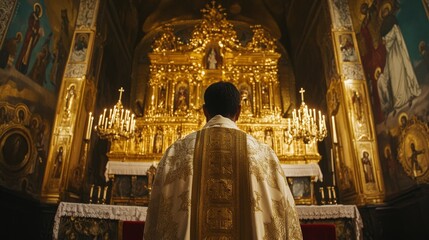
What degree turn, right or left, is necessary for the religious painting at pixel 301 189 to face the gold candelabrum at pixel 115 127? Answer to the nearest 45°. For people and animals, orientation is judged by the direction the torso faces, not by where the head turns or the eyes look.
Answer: approximately 45° to its right

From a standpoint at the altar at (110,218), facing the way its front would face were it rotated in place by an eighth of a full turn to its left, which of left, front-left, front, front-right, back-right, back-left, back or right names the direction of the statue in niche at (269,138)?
left

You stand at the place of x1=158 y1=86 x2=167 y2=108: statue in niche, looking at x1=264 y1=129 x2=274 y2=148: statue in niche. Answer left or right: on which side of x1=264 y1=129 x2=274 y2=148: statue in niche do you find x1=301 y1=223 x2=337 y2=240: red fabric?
right

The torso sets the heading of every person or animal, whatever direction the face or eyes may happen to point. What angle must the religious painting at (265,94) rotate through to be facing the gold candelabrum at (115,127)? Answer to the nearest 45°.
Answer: approximately 45° to its right

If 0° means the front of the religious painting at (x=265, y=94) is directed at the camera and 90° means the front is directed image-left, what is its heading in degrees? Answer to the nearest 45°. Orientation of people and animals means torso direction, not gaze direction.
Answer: approximately 0°
